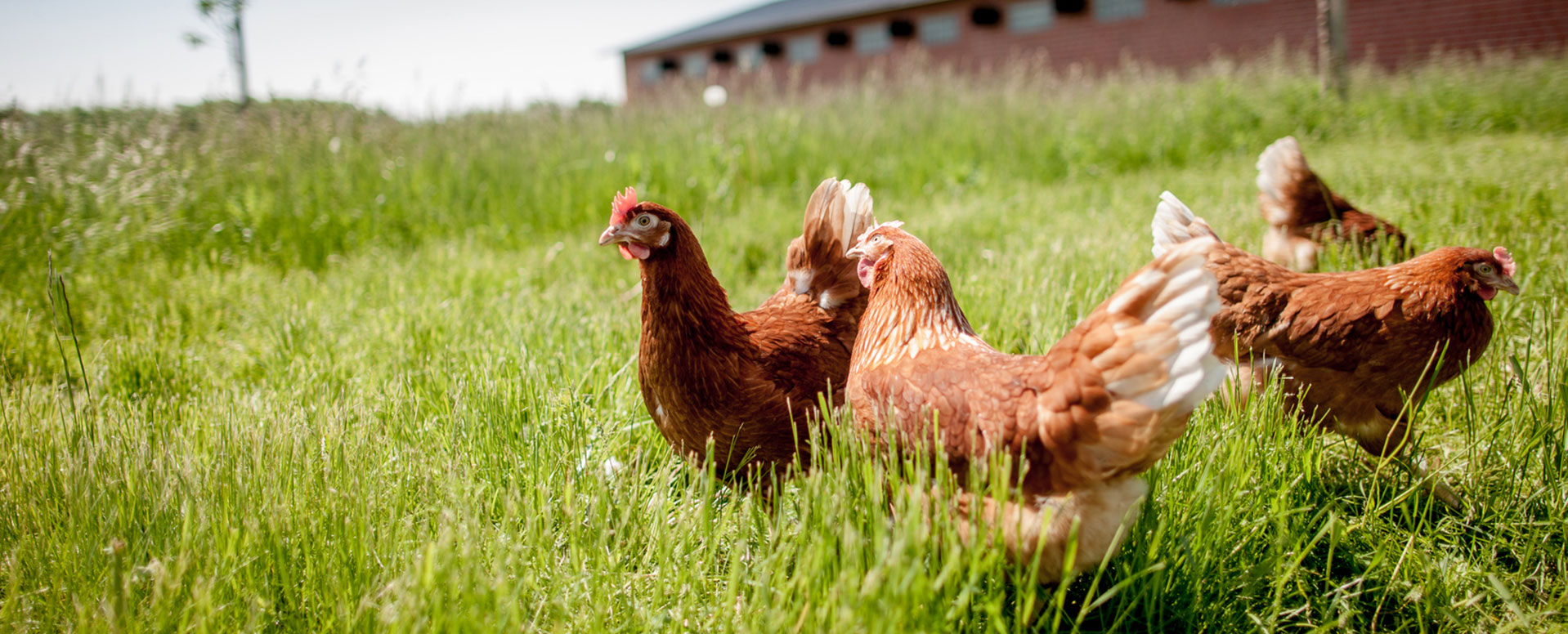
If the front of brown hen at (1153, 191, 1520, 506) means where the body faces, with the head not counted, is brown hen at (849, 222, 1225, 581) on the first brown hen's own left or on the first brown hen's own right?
on the first brown hen's own right

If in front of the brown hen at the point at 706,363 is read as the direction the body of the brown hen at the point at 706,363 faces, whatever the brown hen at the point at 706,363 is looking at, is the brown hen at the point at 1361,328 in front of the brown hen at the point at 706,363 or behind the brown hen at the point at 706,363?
behind

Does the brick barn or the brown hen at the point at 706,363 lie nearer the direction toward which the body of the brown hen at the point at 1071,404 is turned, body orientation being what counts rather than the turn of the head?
the brown hen

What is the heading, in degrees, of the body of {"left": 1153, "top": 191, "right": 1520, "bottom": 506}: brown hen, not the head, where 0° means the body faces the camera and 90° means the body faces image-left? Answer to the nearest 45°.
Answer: approximately 270°

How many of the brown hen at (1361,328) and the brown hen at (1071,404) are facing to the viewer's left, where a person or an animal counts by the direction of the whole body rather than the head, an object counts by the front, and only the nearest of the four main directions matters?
1

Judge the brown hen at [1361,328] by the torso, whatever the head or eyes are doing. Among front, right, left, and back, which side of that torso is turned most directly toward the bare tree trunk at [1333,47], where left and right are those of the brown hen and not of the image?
left

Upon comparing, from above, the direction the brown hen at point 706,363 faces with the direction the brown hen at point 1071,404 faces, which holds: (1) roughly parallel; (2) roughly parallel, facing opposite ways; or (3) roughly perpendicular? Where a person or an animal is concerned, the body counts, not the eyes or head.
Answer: roughly parallel

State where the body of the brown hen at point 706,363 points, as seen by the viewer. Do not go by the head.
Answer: to the viewer's left

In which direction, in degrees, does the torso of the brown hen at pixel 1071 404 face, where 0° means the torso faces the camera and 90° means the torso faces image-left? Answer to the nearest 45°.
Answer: approximately 90°

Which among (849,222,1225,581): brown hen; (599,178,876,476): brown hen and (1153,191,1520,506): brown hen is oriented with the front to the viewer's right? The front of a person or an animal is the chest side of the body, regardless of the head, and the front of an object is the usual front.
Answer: (1153,191,1520,506): brown hen

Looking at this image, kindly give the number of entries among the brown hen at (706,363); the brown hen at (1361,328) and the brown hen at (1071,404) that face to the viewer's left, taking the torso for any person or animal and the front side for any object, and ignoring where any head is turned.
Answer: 2
